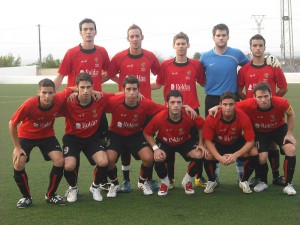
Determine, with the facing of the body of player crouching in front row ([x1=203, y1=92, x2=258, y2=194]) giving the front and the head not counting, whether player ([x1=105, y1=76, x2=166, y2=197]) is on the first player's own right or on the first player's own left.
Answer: on the first player's own right

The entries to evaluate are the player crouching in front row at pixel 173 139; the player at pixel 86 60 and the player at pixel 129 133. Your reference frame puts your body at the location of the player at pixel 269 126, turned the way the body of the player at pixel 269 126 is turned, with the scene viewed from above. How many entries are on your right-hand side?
3

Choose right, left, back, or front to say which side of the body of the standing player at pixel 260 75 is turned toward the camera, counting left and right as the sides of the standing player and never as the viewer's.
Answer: front

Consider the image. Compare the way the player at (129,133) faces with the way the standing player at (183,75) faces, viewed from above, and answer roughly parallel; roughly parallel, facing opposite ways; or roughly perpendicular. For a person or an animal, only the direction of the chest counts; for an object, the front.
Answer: roughly parallel

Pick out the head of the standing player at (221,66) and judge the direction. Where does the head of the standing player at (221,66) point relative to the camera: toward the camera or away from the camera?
toward the camera

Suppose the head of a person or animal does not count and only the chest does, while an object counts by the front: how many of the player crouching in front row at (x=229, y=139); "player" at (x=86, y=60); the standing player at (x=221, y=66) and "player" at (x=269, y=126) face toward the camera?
4

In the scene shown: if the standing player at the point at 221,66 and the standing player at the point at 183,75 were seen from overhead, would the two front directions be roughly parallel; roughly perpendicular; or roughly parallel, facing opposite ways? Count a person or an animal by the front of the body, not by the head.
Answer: roughly parallel

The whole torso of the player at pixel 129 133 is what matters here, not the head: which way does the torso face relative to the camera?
toward the camera

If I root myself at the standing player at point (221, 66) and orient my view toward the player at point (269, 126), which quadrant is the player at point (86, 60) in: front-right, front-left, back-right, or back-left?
back-right

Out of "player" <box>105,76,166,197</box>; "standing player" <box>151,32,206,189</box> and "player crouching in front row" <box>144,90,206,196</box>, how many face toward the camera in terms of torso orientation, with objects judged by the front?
3

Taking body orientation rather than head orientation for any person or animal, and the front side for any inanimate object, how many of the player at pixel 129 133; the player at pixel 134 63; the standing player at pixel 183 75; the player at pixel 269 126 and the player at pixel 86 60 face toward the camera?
5

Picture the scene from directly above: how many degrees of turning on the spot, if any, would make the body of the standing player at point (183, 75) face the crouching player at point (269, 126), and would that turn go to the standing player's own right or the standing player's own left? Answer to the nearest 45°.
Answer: approximately 45° to the standing player's own left

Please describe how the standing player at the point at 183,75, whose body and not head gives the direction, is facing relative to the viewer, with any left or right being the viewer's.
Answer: facing the viewer

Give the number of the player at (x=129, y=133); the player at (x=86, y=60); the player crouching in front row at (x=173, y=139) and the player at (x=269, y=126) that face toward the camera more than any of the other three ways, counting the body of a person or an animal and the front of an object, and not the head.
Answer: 4

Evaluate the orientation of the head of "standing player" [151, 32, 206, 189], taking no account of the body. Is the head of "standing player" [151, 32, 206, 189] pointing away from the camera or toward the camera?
toward the camera

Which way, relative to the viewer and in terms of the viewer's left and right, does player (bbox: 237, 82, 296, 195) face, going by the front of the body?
facing the viewer
